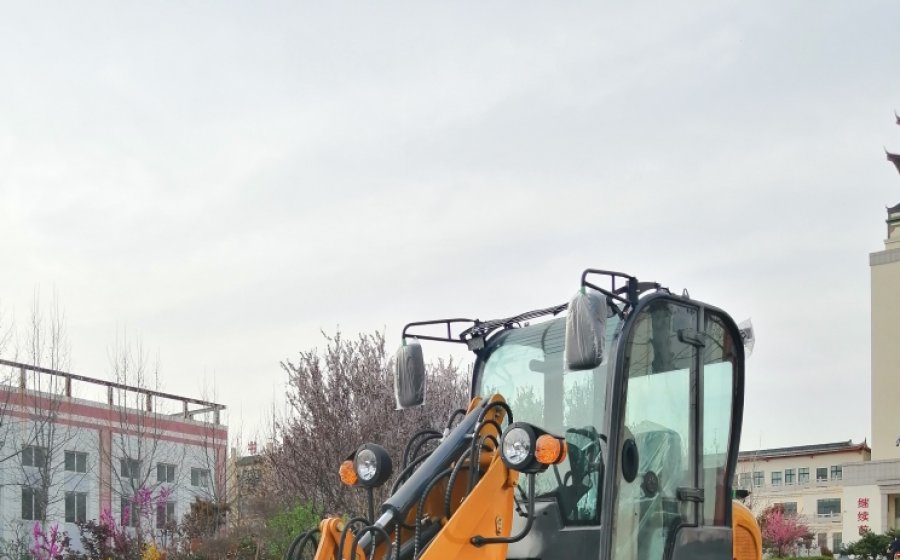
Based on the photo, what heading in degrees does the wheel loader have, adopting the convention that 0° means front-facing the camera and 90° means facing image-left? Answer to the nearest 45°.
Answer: approximately 45°

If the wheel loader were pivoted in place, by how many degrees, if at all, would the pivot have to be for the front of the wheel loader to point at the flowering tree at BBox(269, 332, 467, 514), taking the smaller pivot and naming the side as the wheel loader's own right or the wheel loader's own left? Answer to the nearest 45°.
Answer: approximately 135° to the wheel loader's own right
